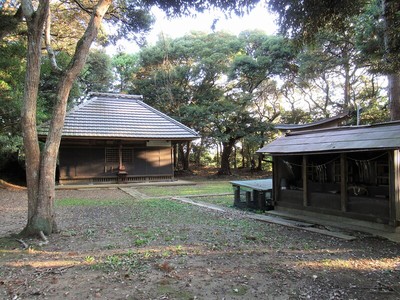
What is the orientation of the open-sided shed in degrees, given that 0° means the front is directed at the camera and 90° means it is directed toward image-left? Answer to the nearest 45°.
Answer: approximately 45°

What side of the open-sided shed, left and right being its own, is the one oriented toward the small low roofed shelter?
right

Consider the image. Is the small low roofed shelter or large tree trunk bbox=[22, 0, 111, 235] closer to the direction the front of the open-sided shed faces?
the large tree trunk

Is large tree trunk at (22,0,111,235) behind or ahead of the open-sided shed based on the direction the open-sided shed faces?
ahead
